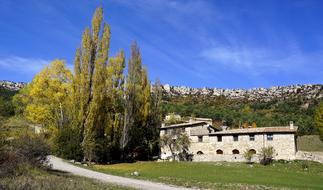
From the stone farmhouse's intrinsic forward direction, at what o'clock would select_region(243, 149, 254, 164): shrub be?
The shrub is roughly at 11 o'clock from the stone farmhouse.

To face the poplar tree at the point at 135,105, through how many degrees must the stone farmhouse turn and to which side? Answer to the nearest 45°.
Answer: approximately 45° to its right

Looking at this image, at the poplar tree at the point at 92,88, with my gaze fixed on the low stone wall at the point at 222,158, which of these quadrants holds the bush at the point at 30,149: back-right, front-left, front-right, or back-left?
back-right

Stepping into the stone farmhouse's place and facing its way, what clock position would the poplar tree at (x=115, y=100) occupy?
The poplar tree is roughly at 2 o'clock from the stone farmhouse.

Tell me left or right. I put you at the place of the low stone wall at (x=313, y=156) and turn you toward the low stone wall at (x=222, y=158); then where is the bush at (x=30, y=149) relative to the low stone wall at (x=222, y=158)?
left

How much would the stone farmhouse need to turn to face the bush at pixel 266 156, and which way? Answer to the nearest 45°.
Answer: approximately 45° to its left

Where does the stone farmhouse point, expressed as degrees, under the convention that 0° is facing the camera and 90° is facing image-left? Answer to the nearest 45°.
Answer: approximately 0°

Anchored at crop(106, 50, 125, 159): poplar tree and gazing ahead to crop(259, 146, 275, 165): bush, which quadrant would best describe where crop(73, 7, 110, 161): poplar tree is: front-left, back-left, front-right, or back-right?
back-right
